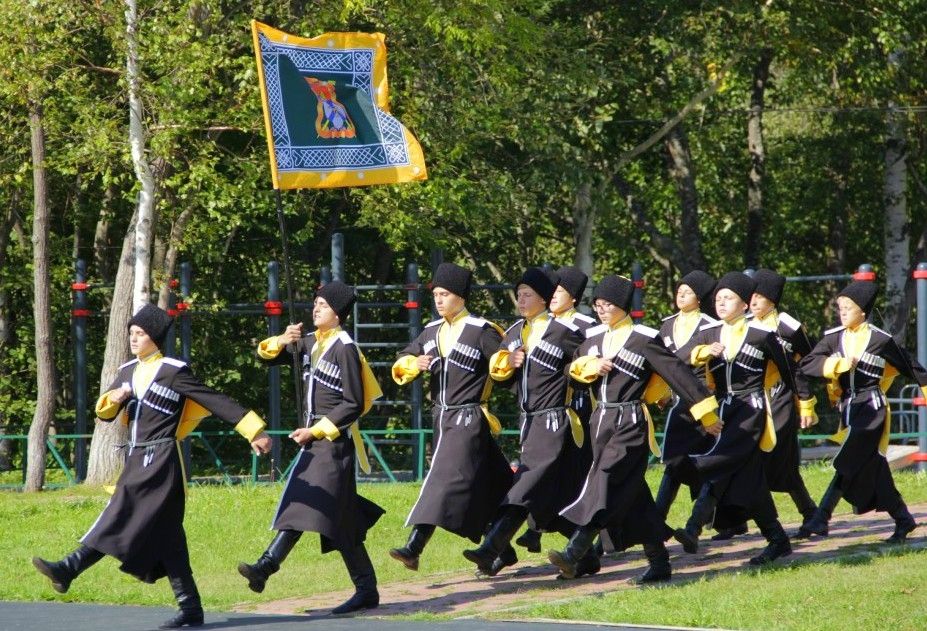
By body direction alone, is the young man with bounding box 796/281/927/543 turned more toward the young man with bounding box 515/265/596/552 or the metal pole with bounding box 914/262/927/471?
the young man

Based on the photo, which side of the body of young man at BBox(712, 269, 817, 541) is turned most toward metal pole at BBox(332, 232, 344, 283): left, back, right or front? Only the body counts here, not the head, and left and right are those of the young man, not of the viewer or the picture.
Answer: right

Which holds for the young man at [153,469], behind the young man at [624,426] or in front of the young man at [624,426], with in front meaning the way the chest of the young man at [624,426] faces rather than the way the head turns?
in front

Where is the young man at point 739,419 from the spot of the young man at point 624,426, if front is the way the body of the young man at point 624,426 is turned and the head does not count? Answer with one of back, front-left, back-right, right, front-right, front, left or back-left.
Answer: back

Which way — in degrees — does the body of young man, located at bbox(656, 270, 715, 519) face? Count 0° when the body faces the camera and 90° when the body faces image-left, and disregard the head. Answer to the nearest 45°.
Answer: approximately 45°

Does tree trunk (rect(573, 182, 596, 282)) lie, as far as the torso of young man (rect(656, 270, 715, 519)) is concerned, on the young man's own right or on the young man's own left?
on the young man's own right

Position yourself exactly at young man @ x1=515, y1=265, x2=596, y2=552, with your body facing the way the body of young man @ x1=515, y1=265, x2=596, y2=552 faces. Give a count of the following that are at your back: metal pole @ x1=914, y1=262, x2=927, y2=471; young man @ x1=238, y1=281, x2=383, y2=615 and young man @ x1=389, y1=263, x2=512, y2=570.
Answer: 1

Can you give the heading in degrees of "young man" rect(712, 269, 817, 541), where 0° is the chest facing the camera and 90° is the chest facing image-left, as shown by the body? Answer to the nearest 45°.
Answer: approximately 45°
